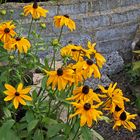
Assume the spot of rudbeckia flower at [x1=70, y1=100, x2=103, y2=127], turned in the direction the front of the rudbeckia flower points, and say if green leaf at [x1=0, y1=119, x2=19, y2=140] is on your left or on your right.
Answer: on your right

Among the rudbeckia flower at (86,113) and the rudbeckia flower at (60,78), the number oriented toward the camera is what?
2

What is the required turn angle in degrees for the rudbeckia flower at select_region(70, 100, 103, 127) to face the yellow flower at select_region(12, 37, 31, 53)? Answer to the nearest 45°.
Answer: approximately 135° to its right

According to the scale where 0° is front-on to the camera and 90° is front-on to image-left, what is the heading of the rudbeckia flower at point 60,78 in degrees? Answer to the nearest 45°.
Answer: approximately 0°

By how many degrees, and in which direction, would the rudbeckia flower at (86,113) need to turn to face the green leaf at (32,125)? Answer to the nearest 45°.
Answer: approximately 135° to its right
